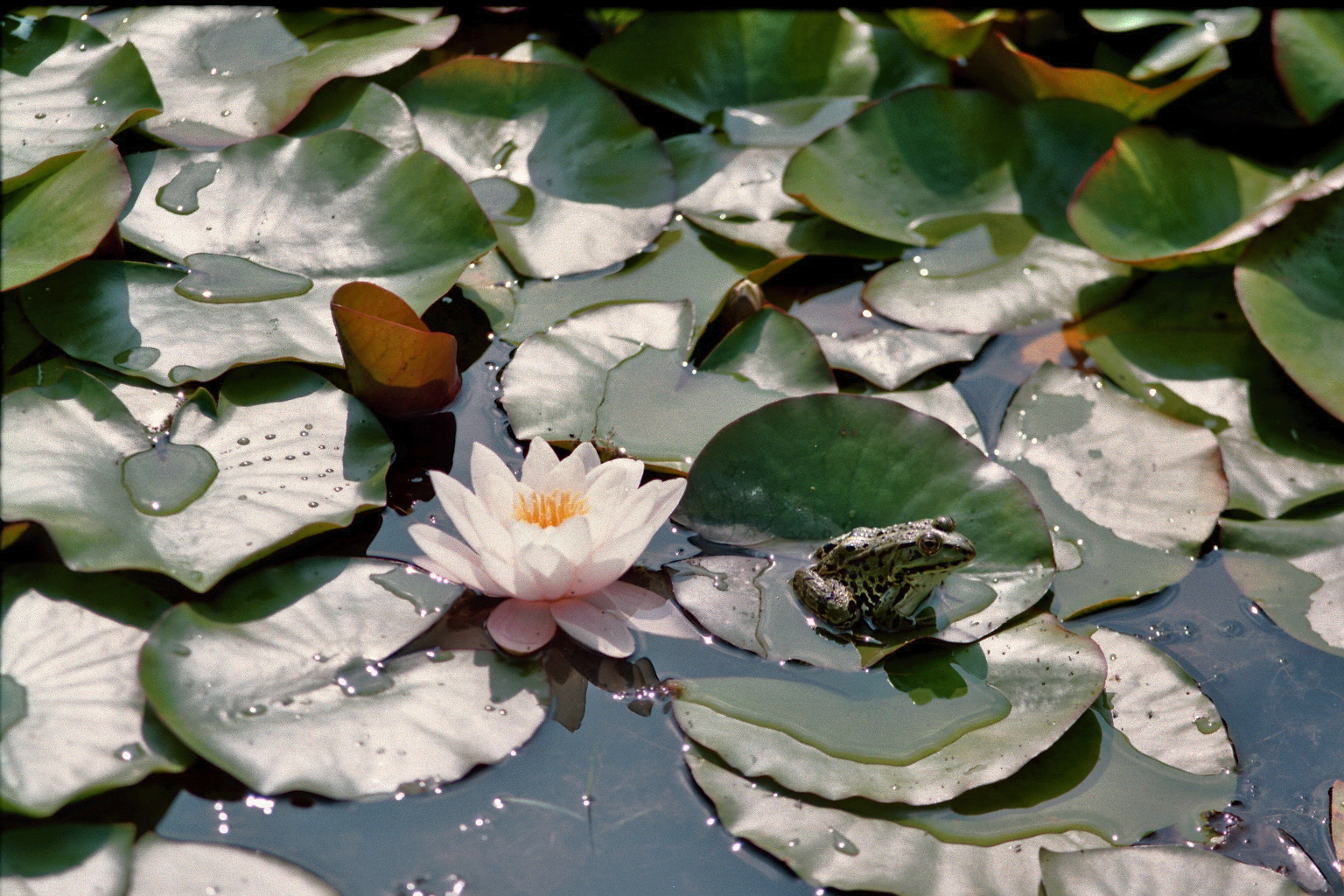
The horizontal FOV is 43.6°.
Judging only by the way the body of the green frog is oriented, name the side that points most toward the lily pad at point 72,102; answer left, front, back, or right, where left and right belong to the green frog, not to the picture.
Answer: back

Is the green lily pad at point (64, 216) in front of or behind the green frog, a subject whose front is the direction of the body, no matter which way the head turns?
behind

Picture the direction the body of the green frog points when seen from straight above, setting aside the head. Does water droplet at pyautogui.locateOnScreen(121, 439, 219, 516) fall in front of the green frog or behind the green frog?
behind

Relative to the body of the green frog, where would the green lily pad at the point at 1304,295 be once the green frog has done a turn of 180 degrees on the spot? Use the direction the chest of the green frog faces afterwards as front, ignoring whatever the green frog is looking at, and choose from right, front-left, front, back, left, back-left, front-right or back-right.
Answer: back-right

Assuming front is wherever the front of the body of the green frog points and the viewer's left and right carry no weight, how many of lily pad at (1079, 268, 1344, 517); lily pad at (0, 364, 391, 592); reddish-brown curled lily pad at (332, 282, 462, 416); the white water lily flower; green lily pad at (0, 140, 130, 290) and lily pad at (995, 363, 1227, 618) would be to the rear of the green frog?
4

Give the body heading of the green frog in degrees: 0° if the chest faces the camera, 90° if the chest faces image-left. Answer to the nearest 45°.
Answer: approximately 270°

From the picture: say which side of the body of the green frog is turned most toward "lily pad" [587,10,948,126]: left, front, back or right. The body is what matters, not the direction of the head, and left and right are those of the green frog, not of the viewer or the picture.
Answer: left

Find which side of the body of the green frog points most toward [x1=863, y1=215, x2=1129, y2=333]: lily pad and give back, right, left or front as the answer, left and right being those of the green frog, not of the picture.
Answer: left

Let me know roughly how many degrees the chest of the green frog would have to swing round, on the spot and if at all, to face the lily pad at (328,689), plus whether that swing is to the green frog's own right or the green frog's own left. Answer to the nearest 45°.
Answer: approximately 135° to the green frog's own right

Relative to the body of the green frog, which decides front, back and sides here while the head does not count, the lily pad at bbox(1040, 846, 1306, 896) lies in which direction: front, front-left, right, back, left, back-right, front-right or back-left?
front-right

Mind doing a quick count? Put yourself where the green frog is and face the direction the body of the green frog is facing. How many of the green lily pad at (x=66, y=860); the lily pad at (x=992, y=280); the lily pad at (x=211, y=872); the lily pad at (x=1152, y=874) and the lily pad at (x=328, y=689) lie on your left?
1

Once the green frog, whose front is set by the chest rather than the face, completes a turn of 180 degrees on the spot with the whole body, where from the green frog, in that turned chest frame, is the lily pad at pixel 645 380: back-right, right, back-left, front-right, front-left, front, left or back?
front-right
